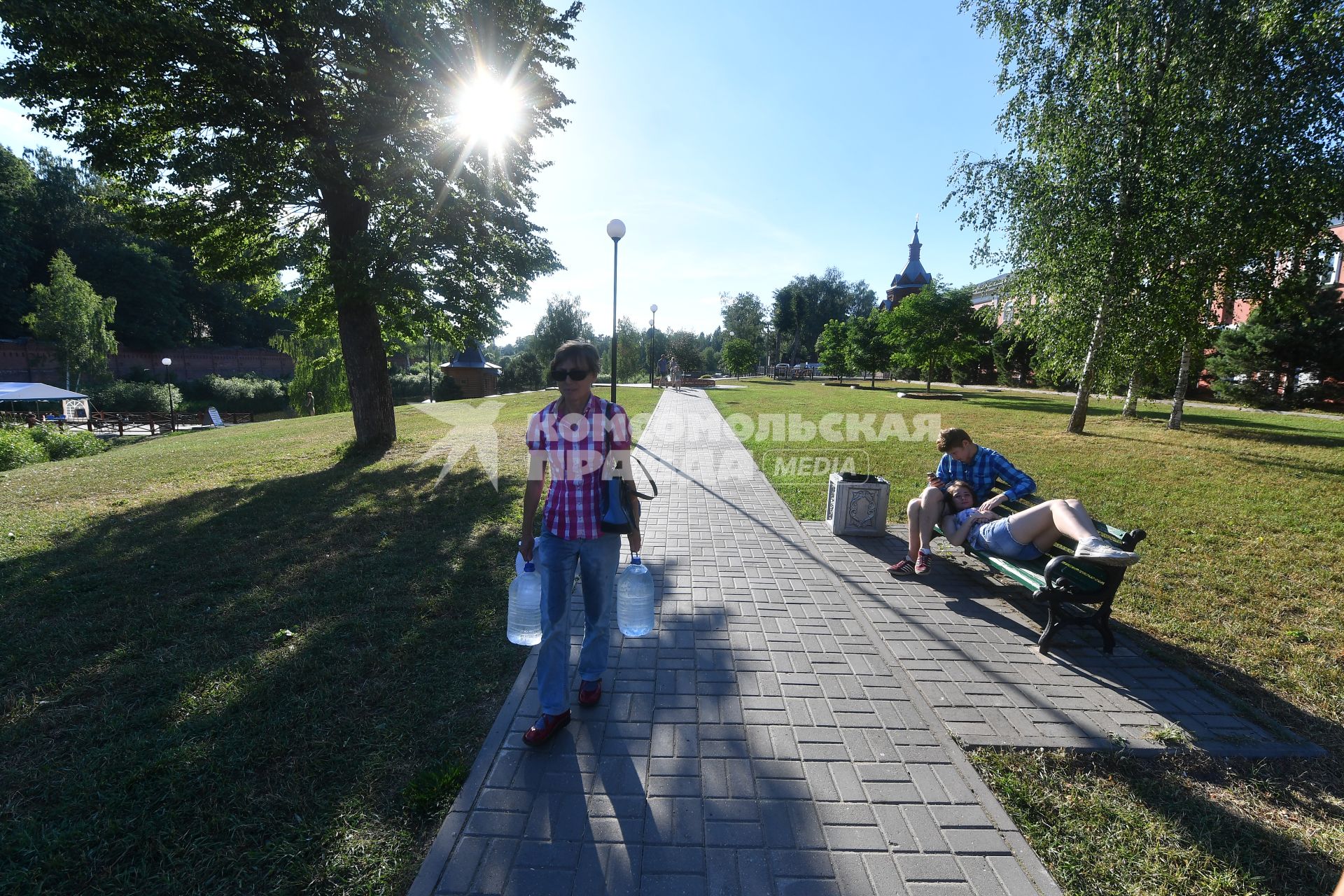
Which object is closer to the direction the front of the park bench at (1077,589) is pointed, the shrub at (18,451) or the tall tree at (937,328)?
the shrub

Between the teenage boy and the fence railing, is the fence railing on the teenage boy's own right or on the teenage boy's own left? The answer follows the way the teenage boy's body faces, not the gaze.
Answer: on the teenage boy's own right

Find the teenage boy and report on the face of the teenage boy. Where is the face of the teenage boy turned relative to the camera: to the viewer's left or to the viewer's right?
to the viewer's left

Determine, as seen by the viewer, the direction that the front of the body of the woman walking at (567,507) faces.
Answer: toward the camera

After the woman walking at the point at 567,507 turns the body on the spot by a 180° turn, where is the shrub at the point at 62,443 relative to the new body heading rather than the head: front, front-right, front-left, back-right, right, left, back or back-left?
front-left

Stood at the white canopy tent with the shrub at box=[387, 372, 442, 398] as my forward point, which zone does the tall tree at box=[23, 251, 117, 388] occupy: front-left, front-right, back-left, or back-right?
front-left

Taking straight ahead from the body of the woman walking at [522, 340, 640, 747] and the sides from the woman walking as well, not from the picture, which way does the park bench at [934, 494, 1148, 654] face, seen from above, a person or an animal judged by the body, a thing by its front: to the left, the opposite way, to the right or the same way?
to the right

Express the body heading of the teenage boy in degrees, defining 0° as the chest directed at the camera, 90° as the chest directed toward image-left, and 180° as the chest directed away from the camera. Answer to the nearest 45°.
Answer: approximately 45°

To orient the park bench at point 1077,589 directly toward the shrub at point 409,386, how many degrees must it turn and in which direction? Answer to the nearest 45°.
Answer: approximately 90° to its right

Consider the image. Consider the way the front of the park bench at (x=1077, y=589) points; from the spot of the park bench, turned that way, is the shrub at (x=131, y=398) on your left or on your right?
on your right
